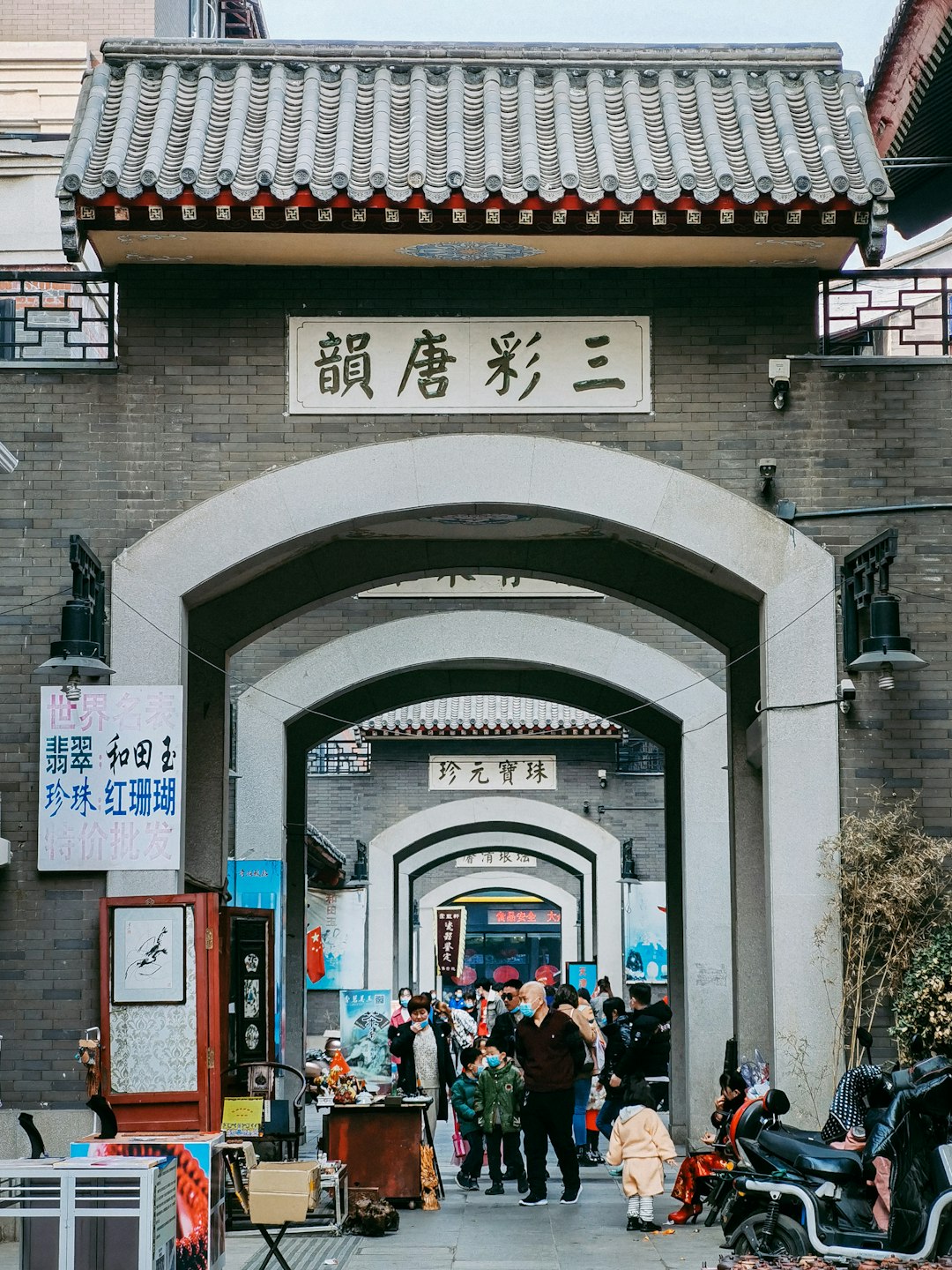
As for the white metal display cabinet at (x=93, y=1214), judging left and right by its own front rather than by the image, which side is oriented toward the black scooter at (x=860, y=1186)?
left

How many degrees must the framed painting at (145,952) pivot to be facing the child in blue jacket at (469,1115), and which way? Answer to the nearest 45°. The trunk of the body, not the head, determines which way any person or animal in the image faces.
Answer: approximately 135° to its left

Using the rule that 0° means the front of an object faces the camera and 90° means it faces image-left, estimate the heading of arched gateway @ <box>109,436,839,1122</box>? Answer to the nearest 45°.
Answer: approximately 0°

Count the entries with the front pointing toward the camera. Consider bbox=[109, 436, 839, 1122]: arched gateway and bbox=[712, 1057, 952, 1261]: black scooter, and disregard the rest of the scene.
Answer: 1

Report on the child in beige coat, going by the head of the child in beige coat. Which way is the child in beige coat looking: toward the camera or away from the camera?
away from the camera

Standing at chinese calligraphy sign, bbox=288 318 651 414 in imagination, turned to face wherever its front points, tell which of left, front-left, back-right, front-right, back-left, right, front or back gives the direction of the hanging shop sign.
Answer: back

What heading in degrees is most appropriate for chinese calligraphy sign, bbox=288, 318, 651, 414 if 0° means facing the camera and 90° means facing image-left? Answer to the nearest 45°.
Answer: approximately 0°

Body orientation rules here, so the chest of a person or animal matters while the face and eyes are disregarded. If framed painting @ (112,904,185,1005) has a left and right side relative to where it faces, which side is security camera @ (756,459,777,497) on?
on its left

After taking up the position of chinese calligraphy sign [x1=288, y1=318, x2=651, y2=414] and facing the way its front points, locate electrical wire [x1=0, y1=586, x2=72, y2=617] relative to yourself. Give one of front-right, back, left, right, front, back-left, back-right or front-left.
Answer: right

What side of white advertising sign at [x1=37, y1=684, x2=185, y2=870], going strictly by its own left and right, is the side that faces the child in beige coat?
left

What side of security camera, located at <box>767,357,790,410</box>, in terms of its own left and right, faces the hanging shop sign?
back
